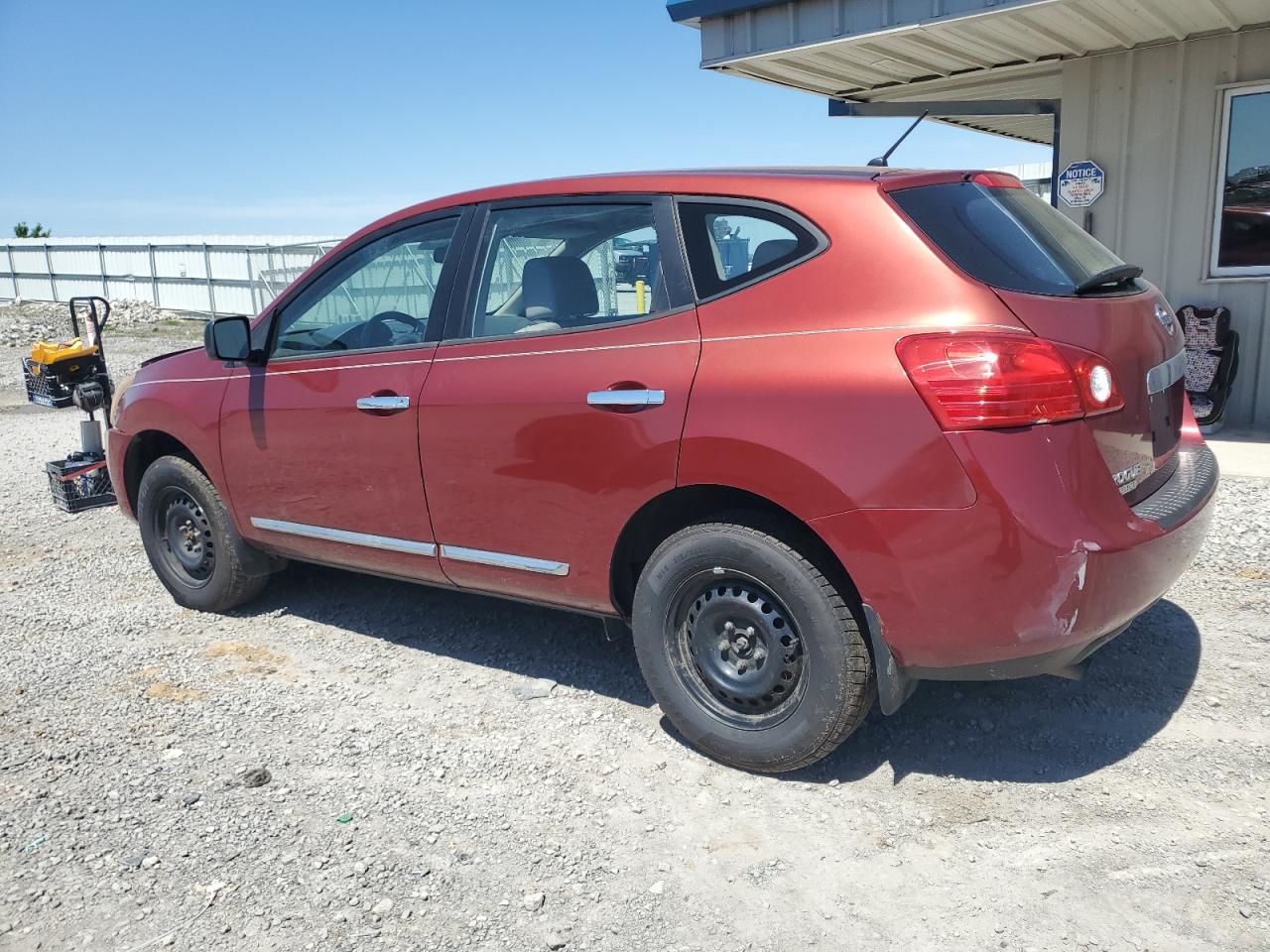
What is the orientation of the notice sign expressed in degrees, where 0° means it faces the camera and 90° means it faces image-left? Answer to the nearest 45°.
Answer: approximately 0°

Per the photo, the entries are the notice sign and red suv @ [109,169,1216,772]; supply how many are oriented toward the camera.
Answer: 1

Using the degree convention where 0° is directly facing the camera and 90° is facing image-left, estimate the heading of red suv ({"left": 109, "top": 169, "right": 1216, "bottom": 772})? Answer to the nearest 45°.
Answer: approximately 135°

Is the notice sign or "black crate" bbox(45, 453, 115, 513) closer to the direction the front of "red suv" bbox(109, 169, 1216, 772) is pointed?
the black crate

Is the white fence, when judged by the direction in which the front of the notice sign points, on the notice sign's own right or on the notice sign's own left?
on the notice sign's own right

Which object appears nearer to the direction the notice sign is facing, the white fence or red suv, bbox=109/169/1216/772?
the red suv

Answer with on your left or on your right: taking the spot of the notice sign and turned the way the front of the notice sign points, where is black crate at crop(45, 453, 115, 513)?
on your right

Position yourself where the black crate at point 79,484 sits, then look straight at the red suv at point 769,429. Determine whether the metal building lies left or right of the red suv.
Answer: left

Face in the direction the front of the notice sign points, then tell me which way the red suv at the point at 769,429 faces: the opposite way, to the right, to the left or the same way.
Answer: to the right
